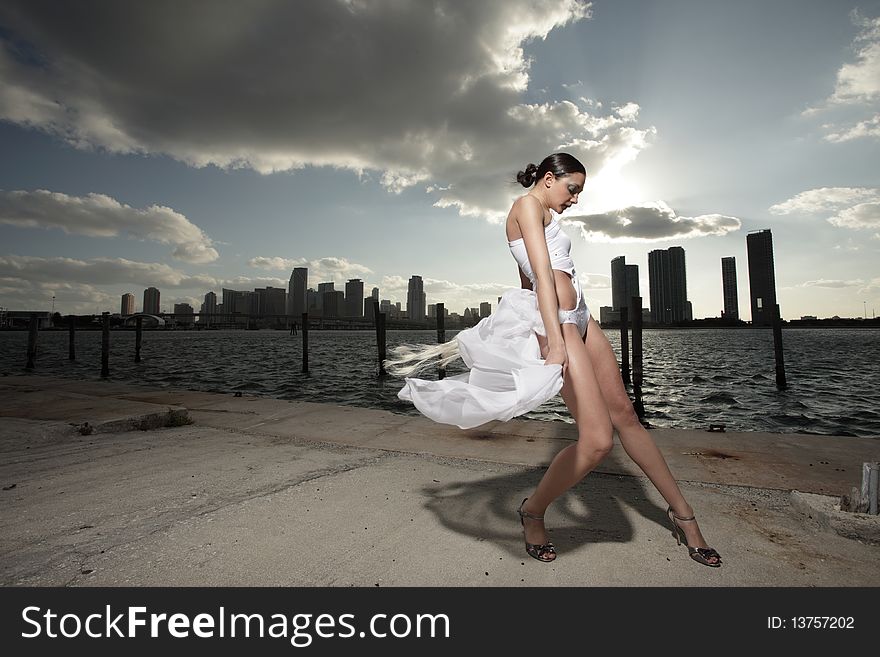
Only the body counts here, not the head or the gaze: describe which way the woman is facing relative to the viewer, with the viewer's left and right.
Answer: facing to the right of the viewer

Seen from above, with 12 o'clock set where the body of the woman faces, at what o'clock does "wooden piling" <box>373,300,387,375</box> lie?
The wooden piling is roughly at 8 o'clock from the woman.

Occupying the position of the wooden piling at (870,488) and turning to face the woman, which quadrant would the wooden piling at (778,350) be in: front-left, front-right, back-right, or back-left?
back-right

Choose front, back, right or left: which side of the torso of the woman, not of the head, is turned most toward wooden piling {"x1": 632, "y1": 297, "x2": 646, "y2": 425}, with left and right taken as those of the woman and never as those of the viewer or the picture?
left

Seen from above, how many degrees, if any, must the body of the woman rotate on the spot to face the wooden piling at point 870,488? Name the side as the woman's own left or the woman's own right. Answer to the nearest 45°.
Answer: approximately 45° to the woman's own left
